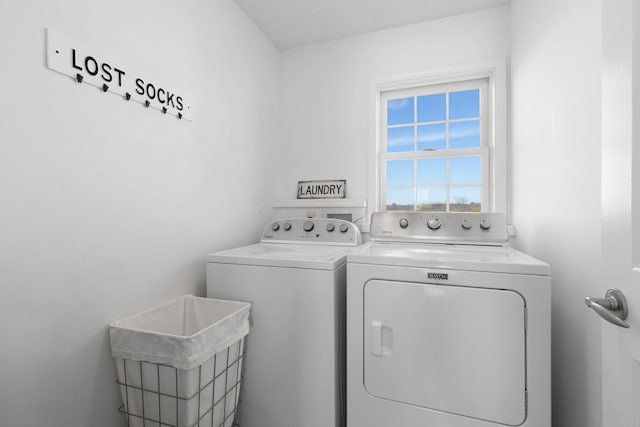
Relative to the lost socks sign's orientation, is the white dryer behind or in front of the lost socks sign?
in front

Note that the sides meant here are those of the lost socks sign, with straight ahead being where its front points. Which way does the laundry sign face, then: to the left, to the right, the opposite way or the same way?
to the right

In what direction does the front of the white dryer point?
toward the camera

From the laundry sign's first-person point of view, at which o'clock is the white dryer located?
The white dryer is roughly at 11 o'clock from the laundry sign.

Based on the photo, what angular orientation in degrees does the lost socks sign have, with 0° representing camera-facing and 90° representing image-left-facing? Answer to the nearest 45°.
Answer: approximately 315°

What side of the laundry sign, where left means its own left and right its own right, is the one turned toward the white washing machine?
front

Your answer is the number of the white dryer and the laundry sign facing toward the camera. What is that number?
2

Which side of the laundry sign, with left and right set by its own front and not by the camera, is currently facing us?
front

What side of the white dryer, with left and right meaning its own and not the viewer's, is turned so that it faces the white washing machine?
right

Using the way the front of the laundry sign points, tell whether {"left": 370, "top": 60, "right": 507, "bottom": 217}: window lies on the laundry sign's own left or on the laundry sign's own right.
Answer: on the laundry sign's own left

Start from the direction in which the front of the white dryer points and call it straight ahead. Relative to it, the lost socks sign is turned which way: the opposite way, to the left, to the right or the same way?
to the left

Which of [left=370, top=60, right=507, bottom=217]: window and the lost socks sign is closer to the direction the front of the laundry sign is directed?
the lost socks sign

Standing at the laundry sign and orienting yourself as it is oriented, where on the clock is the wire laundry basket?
The wire laundry basket is roughly at 1 o'clock from the laundry sign.

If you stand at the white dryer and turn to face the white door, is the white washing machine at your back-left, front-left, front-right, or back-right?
back-right
